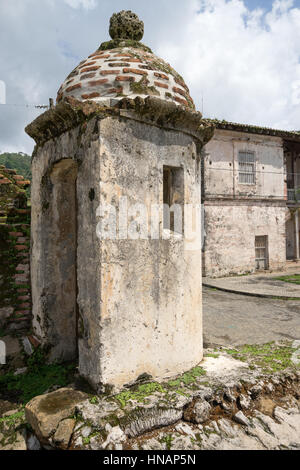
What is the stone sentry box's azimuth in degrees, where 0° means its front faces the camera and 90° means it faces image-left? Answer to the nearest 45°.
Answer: approximately 45°

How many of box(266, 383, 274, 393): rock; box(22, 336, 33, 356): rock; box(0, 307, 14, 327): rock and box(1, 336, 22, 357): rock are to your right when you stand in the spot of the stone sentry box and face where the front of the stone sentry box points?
3

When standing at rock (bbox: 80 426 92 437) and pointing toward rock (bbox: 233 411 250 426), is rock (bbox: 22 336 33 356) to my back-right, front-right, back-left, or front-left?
back-left
